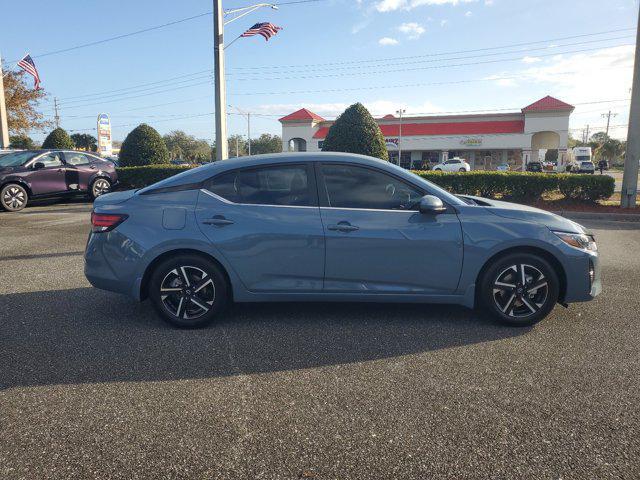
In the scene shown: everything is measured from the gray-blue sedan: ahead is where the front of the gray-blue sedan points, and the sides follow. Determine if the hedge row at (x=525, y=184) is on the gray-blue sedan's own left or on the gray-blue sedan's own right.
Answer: on the gray-blue sedan's own left

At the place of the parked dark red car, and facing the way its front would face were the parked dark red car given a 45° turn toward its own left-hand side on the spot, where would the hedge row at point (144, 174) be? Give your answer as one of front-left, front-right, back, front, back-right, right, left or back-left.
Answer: back-left

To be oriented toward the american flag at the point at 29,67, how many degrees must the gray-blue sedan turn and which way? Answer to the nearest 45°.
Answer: approximately 135° to its left

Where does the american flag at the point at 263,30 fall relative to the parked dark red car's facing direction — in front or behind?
behind

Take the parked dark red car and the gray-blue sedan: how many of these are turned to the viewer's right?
1

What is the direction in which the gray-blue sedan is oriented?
to the viewer's right

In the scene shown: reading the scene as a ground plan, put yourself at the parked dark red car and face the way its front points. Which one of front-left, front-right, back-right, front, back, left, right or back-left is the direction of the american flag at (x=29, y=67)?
back-right

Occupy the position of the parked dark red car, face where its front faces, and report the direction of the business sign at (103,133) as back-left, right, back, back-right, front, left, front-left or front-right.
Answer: back-right

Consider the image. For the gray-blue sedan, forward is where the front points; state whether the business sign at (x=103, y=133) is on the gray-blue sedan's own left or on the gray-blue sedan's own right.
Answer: on the gray-blue sedan's own left

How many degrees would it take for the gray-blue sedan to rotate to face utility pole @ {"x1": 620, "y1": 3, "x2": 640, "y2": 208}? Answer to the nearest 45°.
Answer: approximately 45° to its left

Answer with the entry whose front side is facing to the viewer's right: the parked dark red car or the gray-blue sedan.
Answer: the gray-blue sedan

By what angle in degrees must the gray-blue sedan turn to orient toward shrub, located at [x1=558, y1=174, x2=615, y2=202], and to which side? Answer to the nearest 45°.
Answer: approximately 45° to its left

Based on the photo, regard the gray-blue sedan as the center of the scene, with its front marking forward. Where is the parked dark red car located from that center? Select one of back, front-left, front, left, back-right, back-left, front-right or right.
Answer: back-left

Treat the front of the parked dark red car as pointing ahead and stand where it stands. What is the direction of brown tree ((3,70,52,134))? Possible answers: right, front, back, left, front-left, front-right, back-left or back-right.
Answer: back-right

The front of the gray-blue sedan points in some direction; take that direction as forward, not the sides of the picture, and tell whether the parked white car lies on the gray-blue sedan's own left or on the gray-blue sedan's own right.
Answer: on the gray-blue sedan's own left
